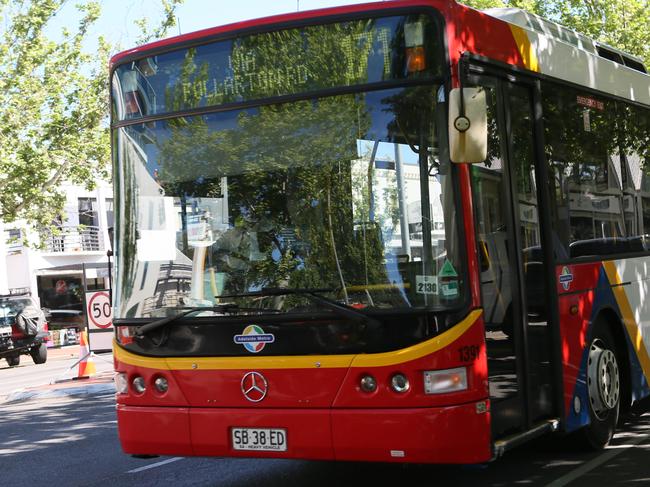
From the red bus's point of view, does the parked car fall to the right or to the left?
on its right

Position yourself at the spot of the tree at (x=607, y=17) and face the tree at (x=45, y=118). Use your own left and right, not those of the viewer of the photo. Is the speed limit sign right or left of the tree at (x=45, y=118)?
left

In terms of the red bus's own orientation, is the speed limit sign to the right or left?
on its right

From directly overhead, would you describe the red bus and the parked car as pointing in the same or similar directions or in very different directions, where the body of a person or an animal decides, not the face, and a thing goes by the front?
very different directions

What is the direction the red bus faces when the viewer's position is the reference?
facing the viewer and to the left of the viewer
